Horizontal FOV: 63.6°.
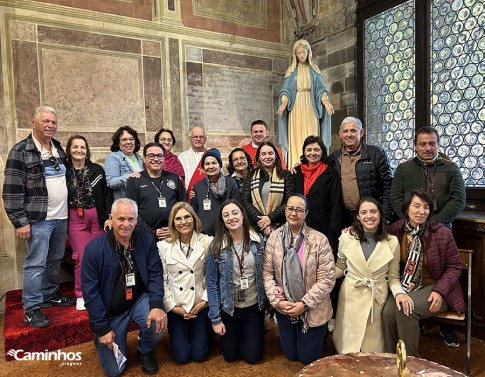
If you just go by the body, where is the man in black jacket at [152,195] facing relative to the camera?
toward the camera

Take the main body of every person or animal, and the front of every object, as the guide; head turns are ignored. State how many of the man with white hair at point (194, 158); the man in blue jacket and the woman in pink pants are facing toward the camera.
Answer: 3

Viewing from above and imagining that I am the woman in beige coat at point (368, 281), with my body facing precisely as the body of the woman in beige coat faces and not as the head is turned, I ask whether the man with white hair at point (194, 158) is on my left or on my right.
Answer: on my right

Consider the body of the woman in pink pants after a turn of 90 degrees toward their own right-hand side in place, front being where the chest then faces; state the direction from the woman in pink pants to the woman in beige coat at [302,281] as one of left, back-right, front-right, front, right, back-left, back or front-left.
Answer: back-left

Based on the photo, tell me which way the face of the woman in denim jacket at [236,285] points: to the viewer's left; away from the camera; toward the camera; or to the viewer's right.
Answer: toward the camera

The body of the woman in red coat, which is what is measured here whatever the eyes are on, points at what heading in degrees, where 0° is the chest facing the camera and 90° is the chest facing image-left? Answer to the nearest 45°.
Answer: approximately 45°

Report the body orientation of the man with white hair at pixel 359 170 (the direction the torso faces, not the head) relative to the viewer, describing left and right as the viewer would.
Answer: facing the viewer and to the left of the viewer

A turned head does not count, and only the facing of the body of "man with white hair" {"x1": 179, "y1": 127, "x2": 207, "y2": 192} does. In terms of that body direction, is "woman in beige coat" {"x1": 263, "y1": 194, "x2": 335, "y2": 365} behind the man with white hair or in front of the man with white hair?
in front

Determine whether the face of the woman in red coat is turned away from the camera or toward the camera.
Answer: toward the camera

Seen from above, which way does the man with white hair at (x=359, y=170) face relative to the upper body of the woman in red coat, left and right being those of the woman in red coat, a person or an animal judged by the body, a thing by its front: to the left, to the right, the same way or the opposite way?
the same way

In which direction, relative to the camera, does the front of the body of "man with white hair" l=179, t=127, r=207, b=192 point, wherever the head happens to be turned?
toward the camera

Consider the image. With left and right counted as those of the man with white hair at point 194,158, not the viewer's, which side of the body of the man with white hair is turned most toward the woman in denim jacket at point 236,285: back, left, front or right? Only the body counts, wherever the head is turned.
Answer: front

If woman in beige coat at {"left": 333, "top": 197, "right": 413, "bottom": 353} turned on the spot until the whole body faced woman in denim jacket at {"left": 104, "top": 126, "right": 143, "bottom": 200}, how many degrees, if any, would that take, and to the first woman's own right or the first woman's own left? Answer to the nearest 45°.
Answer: approximately 90° to the first woman's own right

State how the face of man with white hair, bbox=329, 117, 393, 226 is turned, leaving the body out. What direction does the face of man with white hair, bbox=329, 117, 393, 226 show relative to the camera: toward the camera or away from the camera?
toward the camera

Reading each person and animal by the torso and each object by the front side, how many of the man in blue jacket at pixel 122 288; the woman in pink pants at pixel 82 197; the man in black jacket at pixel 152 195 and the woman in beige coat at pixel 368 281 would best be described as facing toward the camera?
4

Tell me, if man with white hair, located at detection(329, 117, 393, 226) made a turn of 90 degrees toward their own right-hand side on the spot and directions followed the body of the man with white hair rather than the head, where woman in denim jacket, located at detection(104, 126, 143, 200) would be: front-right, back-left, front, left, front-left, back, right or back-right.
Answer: front-left

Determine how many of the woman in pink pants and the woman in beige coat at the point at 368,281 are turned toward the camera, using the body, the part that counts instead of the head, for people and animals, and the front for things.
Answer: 2

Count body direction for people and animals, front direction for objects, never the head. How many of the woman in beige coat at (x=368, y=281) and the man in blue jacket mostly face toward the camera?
2

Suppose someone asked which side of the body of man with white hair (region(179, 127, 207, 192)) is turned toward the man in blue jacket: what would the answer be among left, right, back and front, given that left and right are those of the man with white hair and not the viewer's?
front
